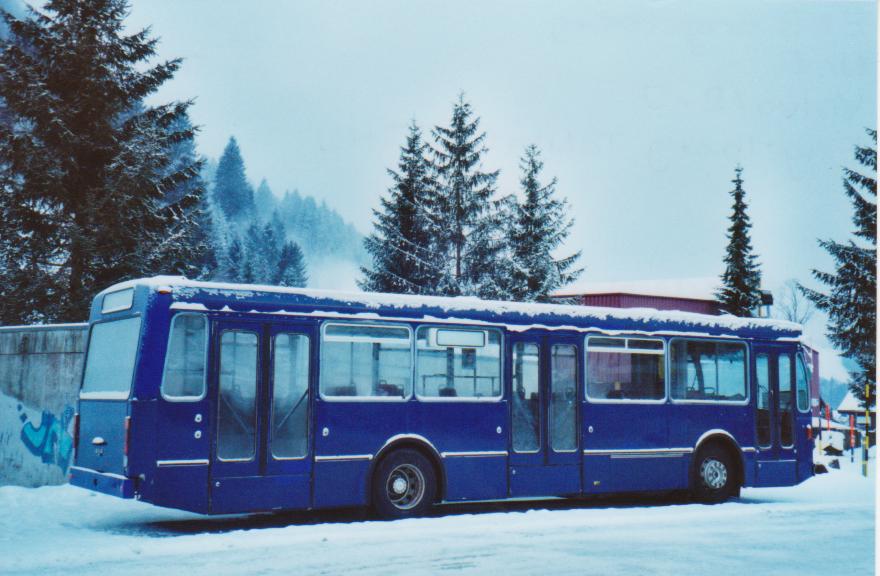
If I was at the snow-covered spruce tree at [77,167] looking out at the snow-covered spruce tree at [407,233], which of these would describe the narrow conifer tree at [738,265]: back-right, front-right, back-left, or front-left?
front-right

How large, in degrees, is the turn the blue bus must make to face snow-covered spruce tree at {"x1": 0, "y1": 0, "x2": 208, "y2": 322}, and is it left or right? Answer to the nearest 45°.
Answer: approximately 90° to its left

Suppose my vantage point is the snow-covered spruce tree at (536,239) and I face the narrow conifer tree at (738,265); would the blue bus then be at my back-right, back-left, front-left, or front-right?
back-right

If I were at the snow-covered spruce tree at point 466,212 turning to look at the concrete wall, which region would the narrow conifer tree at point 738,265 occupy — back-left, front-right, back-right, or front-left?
back-left

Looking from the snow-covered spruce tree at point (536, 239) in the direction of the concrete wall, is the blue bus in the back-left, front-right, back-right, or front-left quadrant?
front-left

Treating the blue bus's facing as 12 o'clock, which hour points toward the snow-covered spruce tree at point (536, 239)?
The snow-covered spruce tree is roughly at 11 o'clock from the blue bus.

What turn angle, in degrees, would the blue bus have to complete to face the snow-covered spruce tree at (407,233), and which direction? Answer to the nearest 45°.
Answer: approximately 45° to its left

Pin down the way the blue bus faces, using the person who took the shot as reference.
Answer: facing away from the viewer and to the right of the viewer

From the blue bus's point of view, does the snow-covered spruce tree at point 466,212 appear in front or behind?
in front

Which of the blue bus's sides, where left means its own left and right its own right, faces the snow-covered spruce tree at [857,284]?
front

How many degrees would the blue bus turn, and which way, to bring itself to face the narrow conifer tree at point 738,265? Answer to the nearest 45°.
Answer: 0° — it already faces it

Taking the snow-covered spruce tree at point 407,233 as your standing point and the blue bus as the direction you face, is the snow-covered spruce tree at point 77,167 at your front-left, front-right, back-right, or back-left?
front-right
